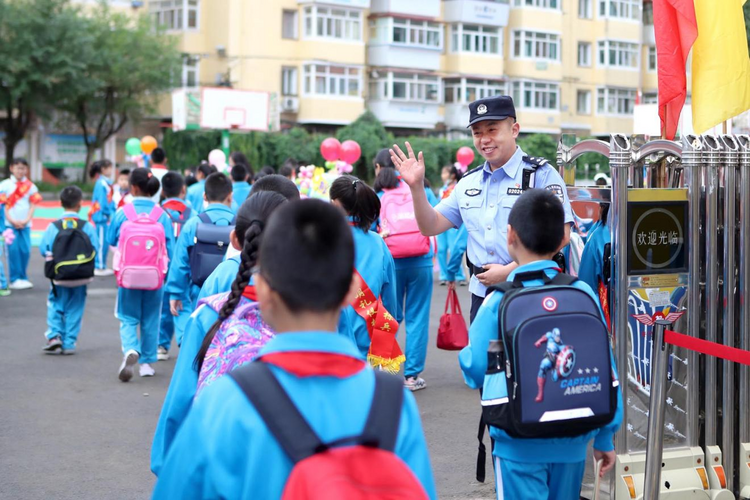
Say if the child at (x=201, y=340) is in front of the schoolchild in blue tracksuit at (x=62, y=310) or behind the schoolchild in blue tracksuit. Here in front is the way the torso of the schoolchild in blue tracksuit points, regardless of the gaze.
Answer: behind

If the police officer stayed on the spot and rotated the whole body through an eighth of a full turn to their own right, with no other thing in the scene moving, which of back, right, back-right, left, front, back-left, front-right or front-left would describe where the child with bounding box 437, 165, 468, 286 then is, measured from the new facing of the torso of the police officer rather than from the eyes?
right

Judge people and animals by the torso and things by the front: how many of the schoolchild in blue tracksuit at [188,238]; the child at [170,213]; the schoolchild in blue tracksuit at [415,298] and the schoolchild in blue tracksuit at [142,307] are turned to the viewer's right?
0

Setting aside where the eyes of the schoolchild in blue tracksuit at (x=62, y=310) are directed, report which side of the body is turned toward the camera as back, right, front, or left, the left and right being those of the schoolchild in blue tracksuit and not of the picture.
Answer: back

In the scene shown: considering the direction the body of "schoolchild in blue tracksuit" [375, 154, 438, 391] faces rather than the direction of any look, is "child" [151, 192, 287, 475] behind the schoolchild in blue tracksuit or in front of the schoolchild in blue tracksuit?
behind

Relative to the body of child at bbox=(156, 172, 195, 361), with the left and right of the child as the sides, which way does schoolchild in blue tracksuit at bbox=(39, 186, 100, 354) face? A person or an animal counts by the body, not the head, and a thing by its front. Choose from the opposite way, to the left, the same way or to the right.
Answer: the same way

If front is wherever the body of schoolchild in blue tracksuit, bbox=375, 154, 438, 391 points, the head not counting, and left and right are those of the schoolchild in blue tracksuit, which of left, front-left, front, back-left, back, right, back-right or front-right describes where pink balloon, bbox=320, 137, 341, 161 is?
front

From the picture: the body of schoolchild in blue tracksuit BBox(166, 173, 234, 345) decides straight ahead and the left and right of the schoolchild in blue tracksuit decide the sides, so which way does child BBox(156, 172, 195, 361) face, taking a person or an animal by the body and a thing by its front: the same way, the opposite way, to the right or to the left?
the same way

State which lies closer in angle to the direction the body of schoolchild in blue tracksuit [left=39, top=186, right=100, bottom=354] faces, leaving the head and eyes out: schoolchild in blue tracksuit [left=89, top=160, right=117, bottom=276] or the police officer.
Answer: the schoolchild in blue tracksuit

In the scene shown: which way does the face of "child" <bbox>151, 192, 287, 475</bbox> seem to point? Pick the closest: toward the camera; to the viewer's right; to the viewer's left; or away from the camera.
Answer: away from the camera

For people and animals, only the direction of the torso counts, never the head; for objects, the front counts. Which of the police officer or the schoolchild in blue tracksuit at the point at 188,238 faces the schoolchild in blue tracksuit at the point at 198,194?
the schoolchild in blue tracksuit at the point at 188,238

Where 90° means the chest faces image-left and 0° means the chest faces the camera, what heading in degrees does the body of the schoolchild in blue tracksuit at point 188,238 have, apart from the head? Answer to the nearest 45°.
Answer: approximately 180°

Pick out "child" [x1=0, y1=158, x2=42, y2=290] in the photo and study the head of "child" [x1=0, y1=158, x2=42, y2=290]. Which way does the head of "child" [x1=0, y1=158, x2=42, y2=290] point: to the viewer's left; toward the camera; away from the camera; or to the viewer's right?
toward the camera

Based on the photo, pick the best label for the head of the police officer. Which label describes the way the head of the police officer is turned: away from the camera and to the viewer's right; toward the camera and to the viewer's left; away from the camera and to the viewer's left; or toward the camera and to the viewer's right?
toward the camera and to the viewer's left

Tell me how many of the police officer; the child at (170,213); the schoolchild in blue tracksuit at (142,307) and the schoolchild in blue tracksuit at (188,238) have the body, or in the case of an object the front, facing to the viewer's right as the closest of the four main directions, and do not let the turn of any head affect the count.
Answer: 0
